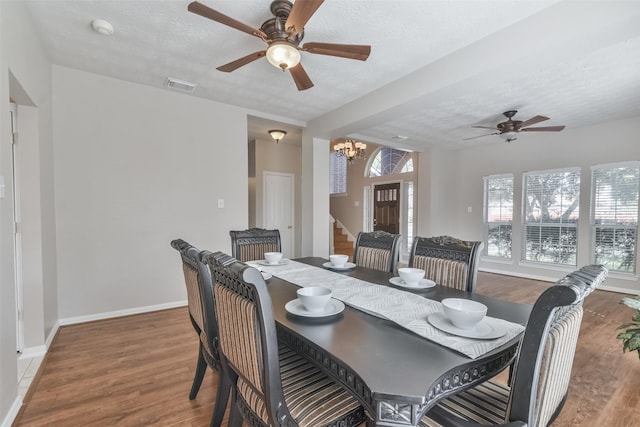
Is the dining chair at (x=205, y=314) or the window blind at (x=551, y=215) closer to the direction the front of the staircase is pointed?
the window blind

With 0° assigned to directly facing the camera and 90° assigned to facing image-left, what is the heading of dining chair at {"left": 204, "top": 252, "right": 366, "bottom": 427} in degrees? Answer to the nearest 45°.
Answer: approximately 225°

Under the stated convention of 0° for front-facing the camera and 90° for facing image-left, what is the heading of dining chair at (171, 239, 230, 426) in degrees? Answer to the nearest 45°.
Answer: approximately 225°

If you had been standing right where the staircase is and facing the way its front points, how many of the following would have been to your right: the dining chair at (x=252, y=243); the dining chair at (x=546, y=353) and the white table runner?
3

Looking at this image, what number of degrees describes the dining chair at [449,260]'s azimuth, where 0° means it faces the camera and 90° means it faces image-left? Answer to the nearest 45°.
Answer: approximately 45°

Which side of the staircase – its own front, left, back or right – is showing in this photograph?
right

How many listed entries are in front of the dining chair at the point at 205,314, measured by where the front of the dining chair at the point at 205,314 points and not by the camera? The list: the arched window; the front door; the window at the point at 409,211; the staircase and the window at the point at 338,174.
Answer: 5

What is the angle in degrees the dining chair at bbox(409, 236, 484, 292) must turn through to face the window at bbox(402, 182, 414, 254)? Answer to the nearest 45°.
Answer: approximately 135° to its right

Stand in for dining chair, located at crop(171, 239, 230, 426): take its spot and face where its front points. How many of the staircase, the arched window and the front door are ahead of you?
3

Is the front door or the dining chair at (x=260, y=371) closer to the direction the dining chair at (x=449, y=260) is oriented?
the dining chair

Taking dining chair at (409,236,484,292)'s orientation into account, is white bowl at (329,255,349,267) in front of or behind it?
in front

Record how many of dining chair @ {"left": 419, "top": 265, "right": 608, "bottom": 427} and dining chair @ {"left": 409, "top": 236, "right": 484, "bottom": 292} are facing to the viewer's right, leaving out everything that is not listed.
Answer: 0

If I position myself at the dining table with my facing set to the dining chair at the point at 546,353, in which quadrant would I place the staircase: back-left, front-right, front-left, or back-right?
back-left

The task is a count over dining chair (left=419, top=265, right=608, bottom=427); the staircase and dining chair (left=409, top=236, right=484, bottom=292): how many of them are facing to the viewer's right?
1

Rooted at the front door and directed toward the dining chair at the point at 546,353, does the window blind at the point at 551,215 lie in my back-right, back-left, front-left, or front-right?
front-left
